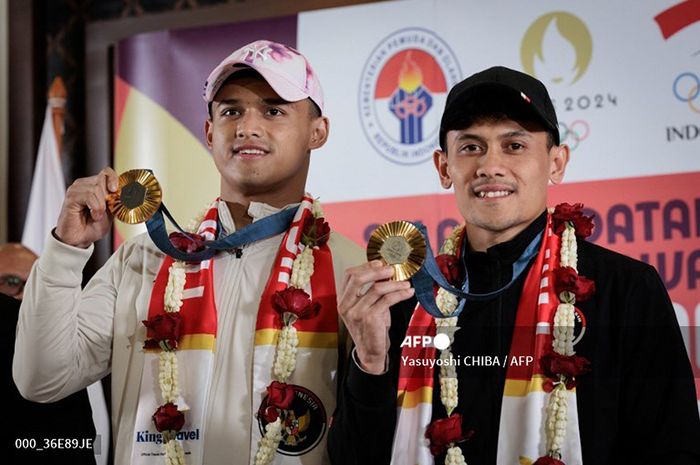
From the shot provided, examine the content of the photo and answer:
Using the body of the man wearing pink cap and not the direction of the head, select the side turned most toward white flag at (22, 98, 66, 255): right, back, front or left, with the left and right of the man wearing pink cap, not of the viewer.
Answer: back

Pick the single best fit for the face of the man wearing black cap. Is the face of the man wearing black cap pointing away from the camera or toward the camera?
toward the camera

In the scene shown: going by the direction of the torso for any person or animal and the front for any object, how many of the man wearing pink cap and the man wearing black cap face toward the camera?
2

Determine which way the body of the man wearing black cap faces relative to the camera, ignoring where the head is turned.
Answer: toward the camera

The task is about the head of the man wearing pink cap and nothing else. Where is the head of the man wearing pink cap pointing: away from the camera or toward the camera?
toward the camera
